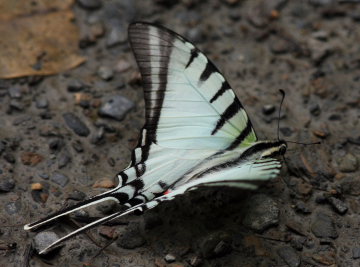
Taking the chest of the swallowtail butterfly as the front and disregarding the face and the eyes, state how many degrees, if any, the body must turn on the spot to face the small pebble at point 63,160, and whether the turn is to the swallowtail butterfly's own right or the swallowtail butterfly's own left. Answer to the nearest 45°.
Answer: approximately 180°

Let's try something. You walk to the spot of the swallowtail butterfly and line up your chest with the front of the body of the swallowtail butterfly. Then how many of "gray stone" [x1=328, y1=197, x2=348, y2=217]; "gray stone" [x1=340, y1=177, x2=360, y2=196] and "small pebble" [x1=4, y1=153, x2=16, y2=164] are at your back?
1

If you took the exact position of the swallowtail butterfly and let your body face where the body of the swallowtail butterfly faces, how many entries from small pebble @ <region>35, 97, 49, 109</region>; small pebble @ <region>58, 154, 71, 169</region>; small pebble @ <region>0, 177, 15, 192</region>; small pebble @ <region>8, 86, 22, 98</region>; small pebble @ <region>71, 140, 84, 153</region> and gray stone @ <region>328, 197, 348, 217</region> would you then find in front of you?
1

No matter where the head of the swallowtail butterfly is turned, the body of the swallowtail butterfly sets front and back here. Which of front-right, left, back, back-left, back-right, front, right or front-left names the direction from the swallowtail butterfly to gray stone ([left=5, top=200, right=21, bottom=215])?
back

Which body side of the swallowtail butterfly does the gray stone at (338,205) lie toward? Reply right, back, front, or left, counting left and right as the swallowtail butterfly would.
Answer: front

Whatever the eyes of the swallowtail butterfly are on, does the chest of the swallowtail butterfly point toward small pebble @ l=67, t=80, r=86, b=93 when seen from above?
no

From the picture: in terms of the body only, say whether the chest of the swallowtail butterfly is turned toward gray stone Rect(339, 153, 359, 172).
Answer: yes

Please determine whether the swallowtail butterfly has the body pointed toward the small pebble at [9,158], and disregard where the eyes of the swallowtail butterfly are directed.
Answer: no

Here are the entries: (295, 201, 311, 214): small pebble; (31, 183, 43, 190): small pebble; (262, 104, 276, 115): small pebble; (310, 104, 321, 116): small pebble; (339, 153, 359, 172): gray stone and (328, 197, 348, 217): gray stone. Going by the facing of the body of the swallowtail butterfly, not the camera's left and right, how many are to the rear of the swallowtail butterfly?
1

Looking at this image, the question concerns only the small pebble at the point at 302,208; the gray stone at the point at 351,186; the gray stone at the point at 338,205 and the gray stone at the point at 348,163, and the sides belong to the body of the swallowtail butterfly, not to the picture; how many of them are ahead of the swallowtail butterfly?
4

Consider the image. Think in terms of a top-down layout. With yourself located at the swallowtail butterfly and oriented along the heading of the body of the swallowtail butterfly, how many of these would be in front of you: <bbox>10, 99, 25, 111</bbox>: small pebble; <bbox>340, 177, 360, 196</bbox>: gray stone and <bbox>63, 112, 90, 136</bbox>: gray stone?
1

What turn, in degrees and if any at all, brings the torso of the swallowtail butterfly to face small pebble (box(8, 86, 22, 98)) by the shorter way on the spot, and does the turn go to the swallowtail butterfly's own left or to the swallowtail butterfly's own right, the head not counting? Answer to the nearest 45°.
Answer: approximately 135° to the swallowtail butterfly's own left

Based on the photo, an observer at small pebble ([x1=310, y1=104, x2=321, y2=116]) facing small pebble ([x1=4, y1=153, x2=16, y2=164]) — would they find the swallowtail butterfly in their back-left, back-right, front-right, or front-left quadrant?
front-left

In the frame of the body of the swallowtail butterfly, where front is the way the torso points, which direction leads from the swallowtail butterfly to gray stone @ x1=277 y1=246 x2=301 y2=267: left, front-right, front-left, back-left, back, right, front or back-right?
front-right

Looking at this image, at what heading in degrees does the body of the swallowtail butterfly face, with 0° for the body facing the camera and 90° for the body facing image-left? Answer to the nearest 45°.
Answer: approximately 270°

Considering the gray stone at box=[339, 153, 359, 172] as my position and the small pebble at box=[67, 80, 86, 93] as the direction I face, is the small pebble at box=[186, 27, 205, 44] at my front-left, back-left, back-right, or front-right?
front-right

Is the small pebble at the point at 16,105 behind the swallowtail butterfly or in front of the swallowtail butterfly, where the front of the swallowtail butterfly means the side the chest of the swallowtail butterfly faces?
behind

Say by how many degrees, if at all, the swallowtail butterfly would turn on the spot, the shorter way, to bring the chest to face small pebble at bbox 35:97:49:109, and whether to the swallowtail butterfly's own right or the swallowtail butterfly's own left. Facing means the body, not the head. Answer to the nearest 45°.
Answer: approximately 135° to the swallowtail butterfly's own left
